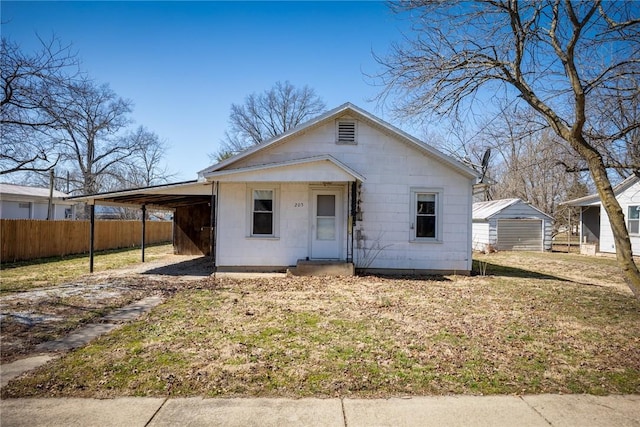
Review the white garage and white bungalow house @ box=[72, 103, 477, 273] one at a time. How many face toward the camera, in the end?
2

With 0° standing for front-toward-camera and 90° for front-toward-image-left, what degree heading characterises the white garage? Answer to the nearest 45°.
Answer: approximately 0°

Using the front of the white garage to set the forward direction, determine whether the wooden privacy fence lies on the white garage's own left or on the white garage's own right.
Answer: on the white garage's own right

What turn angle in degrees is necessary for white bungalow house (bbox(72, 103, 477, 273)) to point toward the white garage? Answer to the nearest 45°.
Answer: approximately 135° to its left

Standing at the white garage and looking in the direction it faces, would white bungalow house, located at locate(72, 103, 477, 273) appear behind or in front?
in front

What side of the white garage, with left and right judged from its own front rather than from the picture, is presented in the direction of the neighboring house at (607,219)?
left
